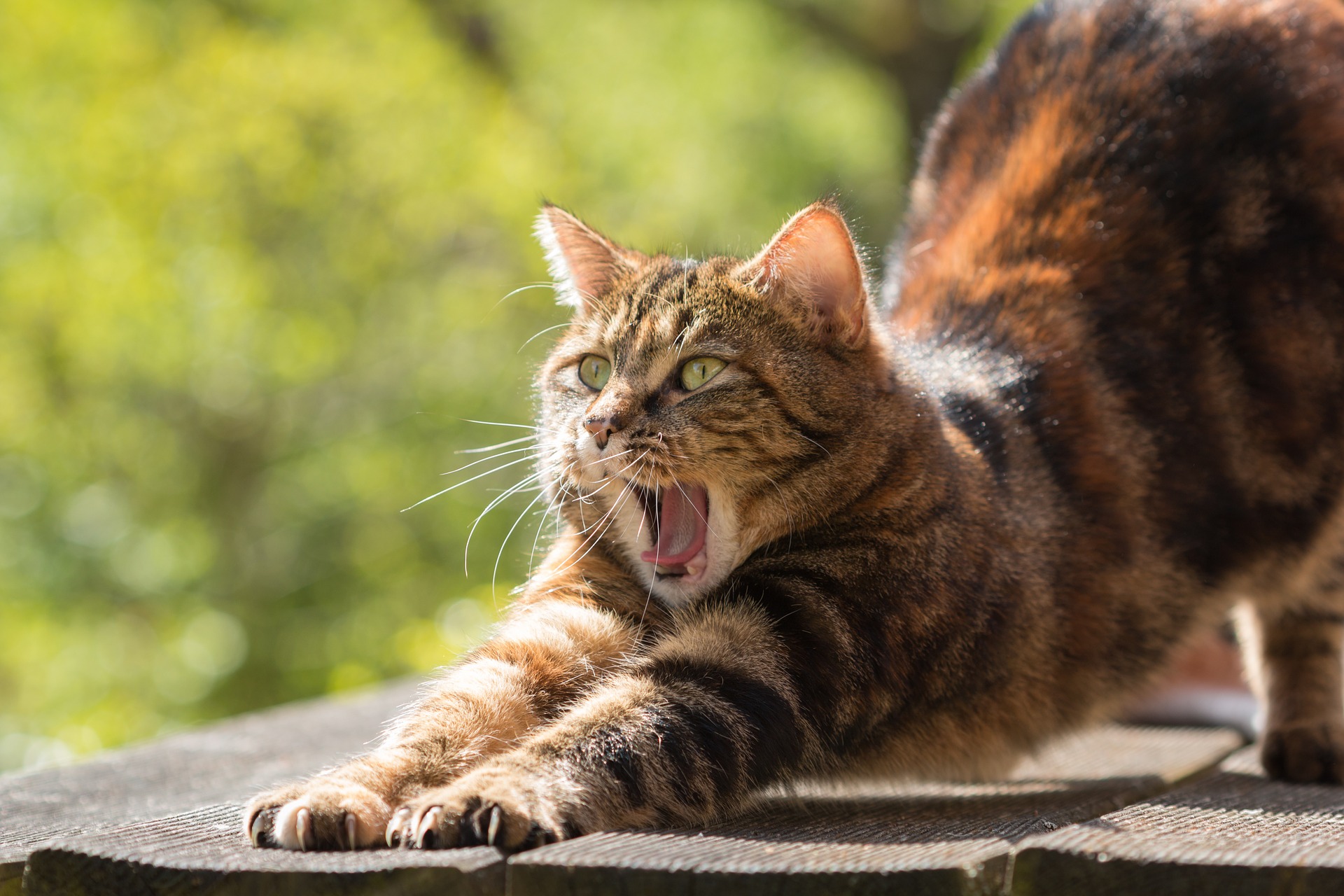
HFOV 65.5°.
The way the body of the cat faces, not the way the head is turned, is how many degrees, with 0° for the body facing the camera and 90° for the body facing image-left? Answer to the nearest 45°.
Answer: approximately 45°
